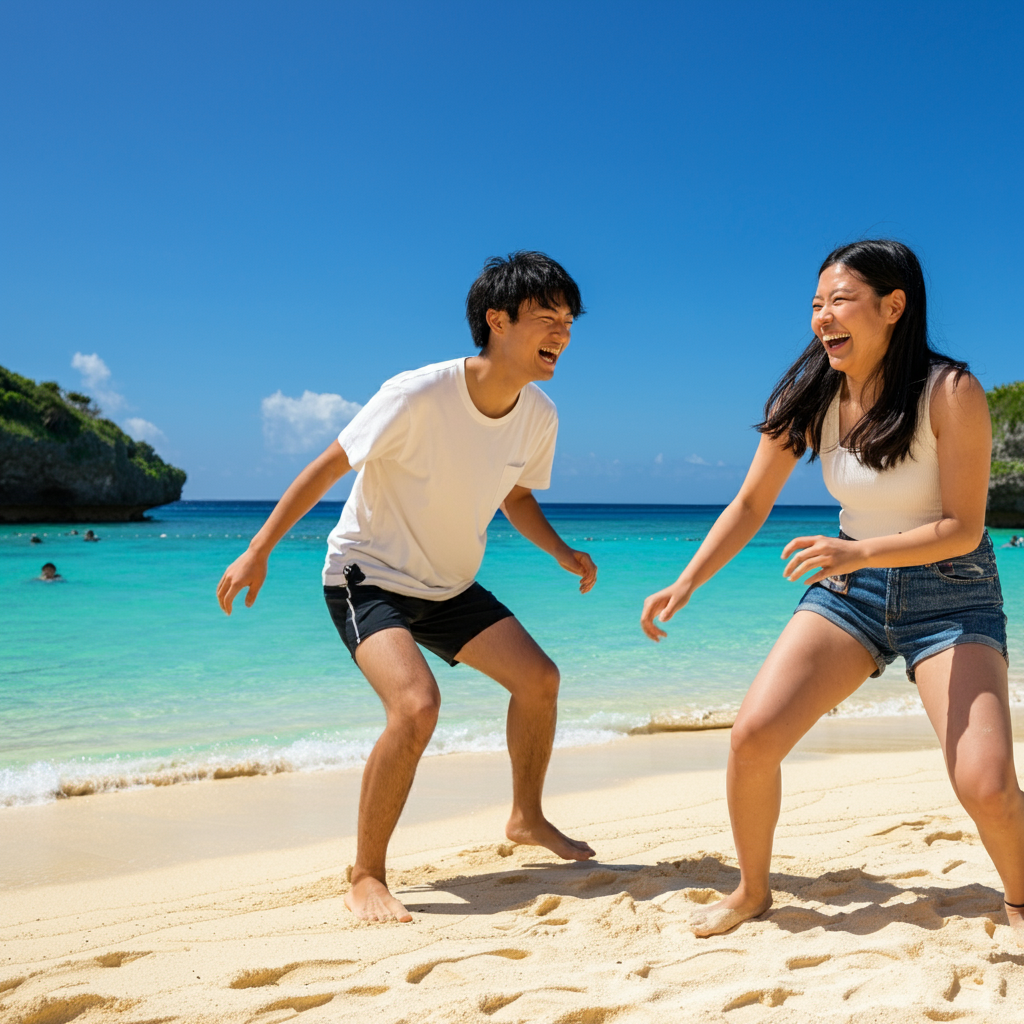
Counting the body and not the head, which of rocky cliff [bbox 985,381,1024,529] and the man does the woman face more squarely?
the man

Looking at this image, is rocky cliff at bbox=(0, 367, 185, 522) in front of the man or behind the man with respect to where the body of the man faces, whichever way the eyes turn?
behind

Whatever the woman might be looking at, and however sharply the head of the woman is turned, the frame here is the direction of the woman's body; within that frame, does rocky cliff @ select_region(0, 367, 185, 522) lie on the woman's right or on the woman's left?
on the woman's right

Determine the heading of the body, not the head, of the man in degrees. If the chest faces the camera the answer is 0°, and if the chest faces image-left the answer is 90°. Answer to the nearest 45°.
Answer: approximately 315°

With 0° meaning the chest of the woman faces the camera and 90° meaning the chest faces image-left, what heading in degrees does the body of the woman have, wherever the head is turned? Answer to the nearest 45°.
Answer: approximately 45°

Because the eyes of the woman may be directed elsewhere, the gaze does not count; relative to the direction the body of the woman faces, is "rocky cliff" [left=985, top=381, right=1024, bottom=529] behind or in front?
behind
